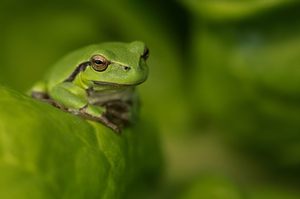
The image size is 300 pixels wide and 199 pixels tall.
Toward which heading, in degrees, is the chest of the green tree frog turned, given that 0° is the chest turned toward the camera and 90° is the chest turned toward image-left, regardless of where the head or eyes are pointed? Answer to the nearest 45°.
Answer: approximately 315°
